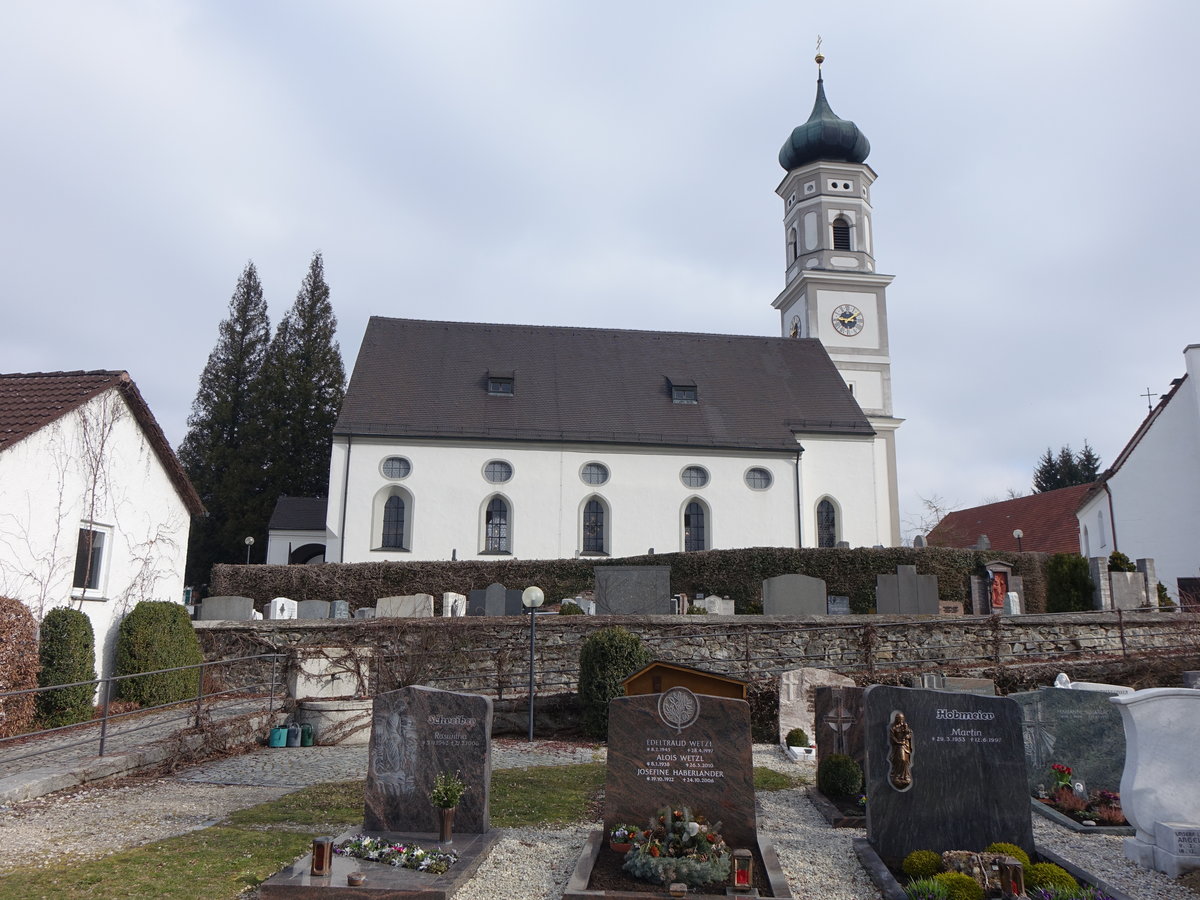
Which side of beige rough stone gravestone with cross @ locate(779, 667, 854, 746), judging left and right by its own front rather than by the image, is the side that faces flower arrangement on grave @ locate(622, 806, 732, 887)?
front

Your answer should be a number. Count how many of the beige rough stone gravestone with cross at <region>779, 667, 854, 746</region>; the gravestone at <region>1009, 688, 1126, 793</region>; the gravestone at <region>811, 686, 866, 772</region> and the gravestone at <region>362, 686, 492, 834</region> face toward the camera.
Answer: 4

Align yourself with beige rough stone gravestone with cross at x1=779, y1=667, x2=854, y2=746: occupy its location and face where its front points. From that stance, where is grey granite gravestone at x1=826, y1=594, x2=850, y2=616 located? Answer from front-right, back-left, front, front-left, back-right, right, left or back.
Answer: back

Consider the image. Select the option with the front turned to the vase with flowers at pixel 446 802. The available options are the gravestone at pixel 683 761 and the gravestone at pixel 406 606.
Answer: the gravestone at pixel 406 606

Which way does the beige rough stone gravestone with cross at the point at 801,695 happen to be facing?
toward the camera

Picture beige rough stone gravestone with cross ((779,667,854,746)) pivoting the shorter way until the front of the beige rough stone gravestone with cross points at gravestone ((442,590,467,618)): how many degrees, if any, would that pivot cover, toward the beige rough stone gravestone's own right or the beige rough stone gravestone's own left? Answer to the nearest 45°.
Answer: approximately 135° to the beige rough stone gravestone's own right

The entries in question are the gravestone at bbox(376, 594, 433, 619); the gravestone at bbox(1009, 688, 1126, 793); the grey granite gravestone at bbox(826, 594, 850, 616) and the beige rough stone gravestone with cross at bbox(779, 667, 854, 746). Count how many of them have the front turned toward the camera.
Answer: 4

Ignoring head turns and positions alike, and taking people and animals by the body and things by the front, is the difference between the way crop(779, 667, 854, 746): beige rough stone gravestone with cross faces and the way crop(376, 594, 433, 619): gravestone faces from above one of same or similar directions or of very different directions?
same or similar directions

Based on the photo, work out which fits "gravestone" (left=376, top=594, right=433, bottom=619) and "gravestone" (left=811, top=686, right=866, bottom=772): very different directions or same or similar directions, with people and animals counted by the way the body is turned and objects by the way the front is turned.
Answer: same or similar directions

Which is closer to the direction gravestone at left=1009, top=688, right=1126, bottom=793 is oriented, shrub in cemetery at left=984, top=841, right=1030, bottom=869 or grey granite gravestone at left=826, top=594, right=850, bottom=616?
the shrub in cemetery

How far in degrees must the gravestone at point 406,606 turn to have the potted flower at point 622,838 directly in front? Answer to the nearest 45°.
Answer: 0° — it already faces it

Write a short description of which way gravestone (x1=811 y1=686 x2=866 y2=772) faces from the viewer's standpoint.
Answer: facing the viewer

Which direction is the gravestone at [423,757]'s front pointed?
toward the camera

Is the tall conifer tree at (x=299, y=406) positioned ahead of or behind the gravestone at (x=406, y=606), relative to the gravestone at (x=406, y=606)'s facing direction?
behind

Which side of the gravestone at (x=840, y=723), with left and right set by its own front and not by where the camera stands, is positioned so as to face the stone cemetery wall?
back
